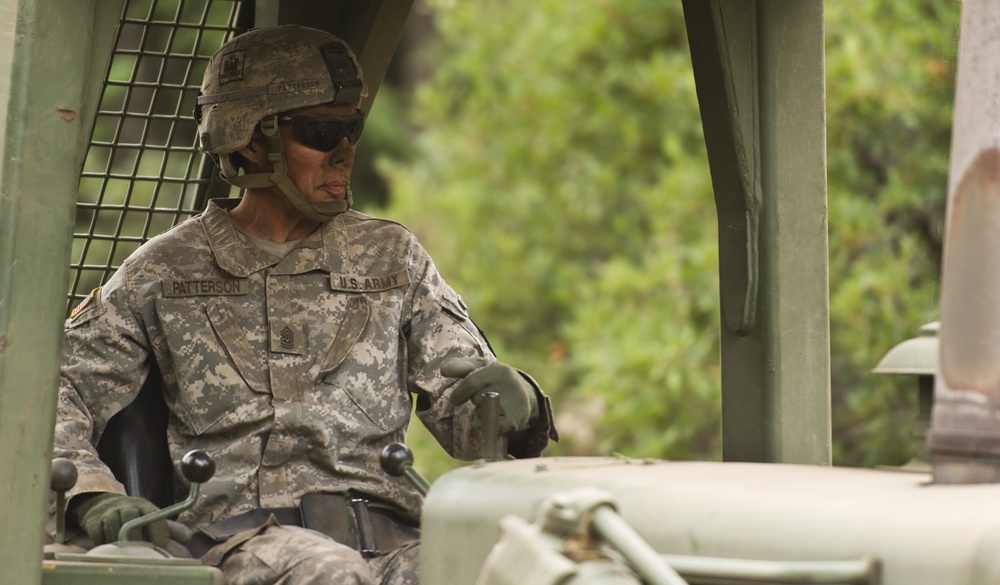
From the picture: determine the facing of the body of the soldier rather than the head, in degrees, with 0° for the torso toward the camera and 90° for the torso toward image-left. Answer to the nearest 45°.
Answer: approximately 0°

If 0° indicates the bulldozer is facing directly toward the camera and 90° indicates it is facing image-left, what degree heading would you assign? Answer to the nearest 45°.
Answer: approximately 315°
